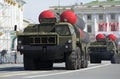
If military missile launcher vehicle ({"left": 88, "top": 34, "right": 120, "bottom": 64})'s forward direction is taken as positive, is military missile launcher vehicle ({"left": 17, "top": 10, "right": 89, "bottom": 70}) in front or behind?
in front

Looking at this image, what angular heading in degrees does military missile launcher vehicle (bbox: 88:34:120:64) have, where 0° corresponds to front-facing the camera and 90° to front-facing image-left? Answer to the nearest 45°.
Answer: approximately 45°
